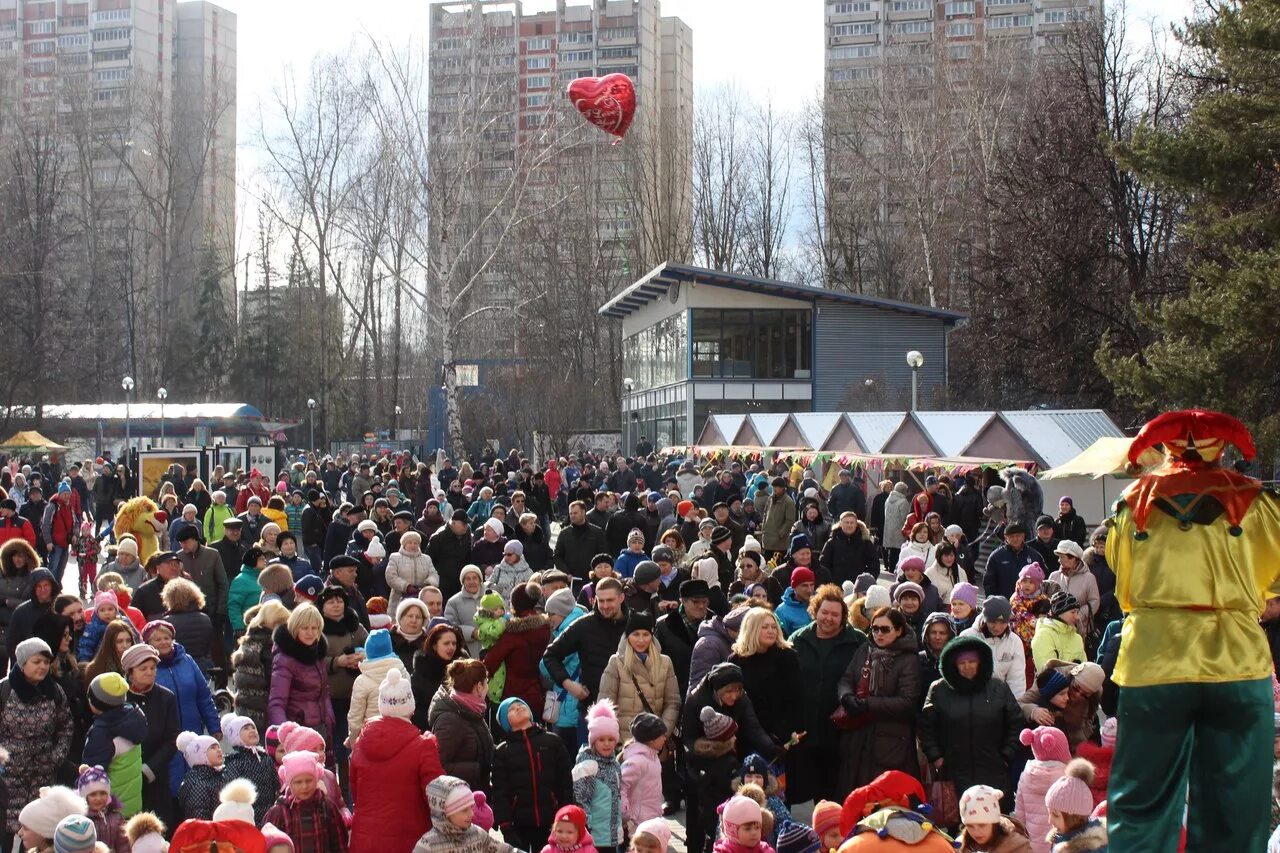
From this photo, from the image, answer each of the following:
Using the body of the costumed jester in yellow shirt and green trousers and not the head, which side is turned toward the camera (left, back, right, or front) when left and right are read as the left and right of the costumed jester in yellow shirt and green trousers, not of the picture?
back

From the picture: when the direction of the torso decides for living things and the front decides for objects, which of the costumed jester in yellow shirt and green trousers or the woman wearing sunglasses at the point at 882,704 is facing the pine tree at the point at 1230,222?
the costumed jester in yellow shirt and green trousers

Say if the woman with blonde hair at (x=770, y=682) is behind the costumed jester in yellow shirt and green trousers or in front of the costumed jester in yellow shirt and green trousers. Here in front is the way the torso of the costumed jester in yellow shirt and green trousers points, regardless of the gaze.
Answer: in front

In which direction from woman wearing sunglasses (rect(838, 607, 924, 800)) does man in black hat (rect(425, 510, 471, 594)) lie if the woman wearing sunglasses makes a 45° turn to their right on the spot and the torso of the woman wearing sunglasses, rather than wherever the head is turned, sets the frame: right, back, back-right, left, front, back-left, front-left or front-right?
front-right

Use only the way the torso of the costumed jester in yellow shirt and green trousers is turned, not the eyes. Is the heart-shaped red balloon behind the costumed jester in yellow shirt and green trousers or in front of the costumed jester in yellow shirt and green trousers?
in front

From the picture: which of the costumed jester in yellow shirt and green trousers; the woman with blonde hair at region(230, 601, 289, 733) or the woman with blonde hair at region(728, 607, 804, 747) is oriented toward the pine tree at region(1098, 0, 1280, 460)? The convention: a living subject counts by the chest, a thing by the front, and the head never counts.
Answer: the costumed jester in yellow shirt and green trousers

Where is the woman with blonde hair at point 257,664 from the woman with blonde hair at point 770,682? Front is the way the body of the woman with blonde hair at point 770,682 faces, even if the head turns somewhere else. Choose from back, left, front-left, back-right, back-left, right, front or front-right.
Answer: back-right

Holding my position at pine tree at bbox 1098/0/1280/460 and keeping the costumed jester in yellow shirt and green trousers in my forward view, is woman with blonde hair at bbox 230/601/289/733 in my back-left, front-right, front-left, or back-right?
front-right

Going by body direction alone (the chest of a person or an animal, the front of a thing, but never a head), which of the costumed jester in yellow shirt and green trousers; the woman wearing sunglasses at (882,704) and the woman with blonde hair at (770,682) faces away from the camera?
the costumed jester in yellow shirt and green trousers

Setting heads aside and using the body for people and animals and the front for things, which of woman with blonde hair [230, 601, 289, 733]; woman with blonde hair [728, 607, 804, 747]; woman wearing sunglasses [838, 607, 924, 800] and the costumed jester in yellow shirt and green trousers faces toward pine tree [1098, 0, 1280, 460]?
the costumed jester in yellow shirt and green trousers

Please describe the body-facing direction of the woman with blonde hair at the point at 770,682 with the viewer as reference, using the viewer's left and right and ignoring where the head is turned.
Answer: facing the viewer and to the right of the viewer

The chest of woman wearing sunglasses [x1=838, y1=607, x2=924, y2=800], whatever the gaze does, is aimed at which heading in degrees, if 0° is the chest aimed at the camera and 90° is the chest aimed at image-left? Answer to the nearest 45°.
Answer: approximately 45°
